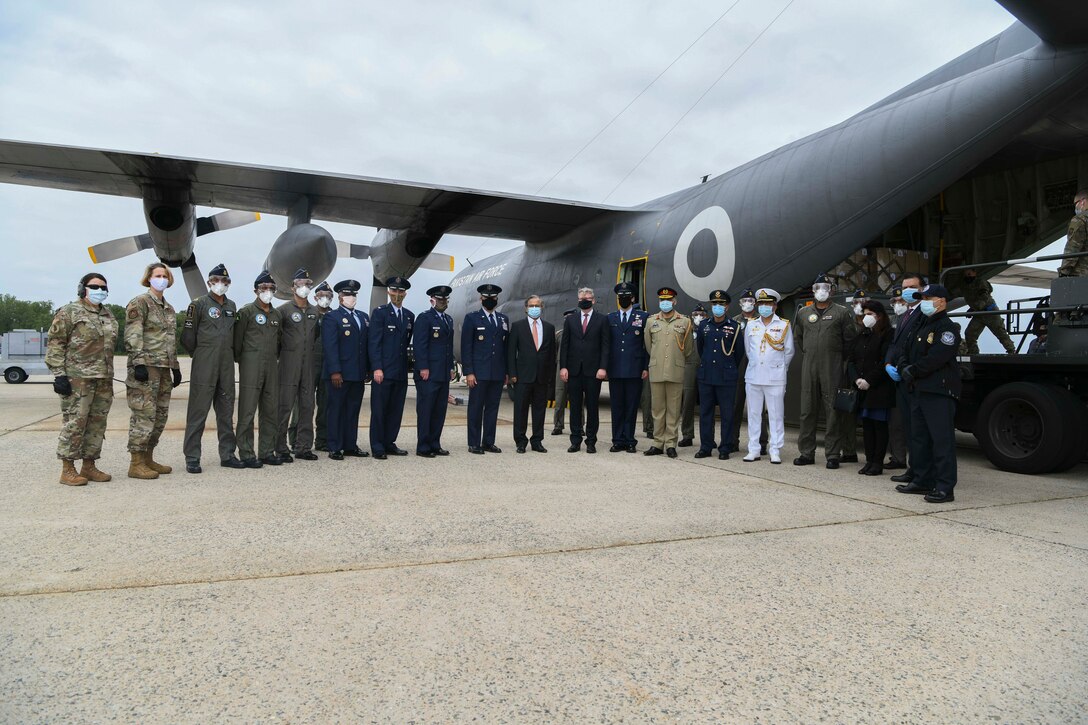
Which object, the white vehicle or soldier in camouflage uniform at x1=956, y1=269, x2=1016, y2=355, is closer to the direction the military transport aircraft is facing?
the white vehicle

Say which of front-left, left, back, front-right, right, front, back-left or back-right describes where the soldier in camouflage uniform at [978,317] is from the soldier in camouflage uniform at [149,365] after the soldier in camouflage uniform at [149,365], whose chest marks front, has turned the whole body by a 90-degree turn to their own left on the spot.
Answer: front-right

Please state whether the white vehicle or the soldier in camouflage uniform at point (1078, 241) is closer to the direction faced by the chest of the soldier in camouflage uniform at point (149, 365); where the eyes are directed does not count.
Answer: the soldier in camouflage uniform

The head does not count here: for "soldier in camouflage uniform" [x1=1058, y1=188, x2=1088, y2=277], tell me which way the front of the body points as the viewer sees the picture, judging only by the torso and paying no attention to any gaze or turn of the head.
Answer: to the viewer's left

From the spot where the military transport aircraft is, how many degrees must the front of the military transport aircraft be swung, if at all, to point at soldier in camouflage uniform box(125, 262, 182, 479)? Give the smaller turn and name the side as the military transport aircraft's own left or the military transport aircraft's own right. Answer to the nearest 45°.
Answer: approximately 90° to the military transport aircraft's own left

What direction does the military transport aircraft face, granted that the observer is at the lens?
facing away from the viewer and to the left of the viewer

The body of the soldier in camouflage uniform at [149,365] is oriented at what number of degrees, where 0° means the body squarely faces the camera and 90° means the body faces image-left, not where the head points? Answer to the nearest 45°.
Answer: approximately 315°

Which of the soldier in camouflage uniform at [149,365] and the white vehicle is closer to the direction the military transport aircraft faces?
the white vehicle
